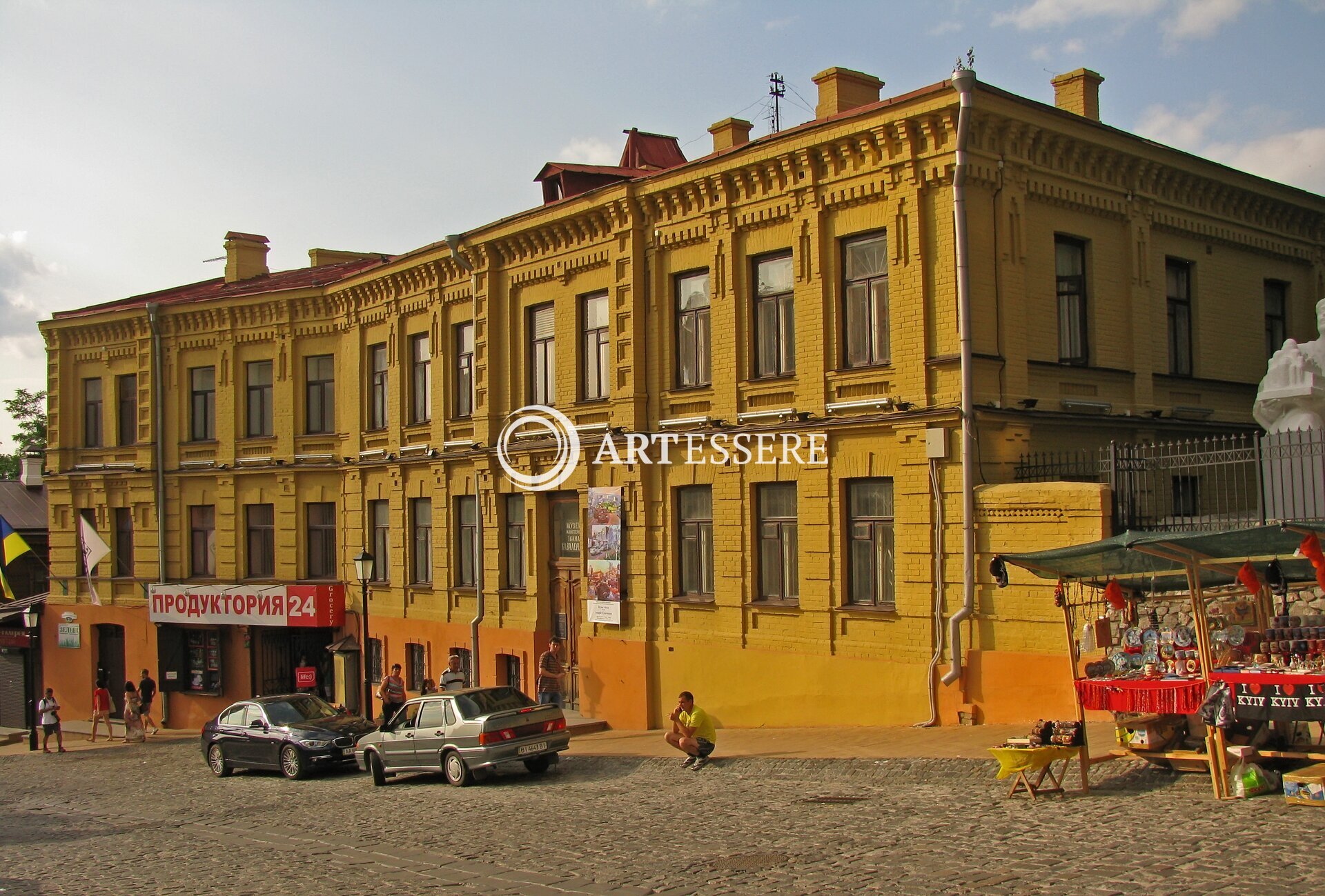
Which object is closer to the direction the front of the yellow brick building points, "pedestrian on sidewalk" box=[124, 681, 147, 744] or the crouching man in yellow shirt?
the crouching man in yellow shirt

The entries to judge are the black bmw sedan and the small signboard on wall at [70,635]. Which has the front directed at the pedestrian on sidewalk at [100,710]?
the small signboard on wall

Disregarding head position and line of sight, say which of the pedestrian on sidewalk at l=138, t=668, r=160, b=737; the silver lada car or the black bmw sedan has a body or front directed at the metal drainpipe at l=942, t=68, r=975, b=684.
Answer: the black bmw sedan

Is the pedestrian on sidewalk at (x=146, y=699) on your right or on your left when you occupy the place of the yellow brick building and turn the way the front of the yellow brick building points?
on your right
